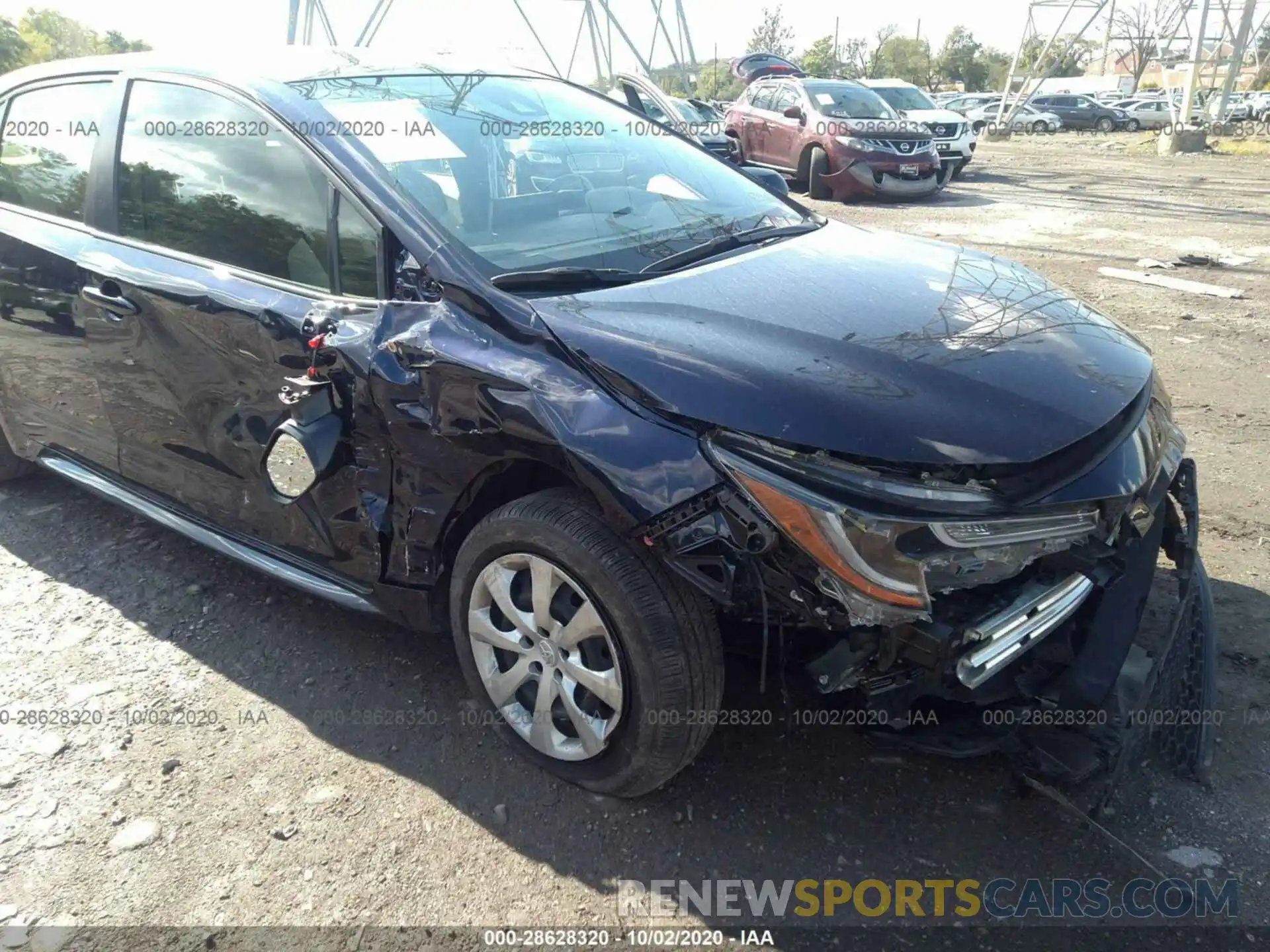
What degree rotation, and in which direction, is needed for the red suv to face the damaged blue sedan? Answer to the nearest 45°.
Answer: approximately 45° to its right

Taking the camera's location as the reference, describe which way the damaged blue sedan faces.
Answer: facing the viewer and to the right of the viewer

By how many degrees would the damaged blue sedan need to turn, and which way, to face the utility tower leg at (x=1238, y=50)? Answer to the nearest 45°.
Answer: approximately 90° to its left

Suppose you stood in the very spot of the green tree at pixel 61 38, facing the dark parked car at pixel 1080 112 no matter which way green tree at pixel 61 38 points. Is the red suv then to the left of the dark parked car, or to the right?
right

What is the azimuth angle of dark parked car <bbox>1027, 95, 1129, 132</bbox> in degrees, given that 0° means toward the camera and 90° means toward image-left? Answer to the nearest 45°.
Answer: approximately 270°

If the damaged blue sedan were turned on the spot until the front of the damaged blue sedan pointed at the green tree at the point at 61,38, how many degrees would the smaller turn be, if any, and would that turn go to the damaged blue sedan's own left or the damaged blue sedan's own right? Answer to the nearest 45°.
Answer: approximately 180°

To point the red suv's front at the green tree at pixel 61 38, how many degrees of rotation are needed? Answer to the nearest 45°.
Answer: approximately 180°

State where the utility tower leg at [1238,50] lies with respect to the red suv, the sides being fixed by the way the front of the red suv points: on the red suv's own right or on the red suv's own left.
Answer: on the red suv's own left

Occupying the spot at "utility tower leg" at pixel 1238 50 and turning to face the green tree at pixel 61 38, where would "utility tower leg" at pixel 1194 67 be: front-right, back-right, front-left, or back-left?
front-left
